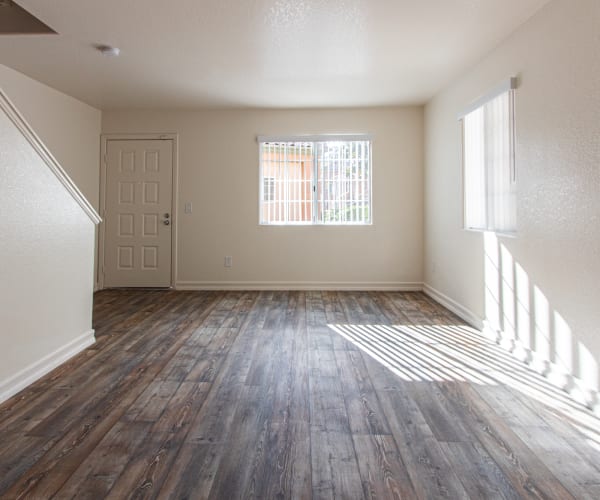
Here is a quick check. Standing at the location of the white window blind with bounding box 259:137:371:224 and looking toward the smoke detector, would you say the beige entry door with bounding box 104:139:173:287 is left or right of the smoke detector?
right

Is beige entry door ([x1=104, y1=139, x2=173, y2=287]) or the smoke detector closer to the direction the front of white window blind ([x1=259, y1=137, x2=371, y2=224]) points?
the smoke detector

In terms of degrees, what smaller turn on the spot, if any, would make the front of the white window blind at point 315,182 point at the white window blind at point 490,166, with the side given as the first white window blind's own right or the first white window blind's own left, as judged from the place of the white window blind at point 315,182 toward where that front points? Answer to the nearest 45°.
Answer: approximately 45° to the first white window blind's own left

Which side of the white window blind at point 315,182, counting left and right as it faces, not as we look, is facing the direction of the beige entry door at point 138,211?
right

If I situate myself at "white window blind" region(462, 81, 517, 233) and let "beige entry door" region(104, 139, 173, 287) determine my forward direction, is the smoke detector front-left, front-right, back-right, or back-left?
front-left

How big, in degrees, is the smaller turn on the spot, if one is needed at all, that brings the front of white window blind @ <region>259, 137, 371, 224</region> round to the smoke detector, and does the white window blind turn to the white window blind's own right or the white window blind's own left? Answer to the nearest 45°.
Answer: approximately 45° to the white window blind's own right

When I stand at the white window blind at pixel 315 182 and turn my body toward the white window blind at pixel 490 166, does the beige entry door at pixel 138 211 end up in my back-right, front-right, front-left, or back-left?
back-right

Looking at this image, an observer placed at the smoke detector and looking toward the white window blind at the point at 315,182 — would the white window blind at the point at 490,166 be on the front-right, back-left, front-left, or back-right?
front-right

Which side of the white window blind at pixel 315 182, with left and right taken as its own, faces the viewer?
front
